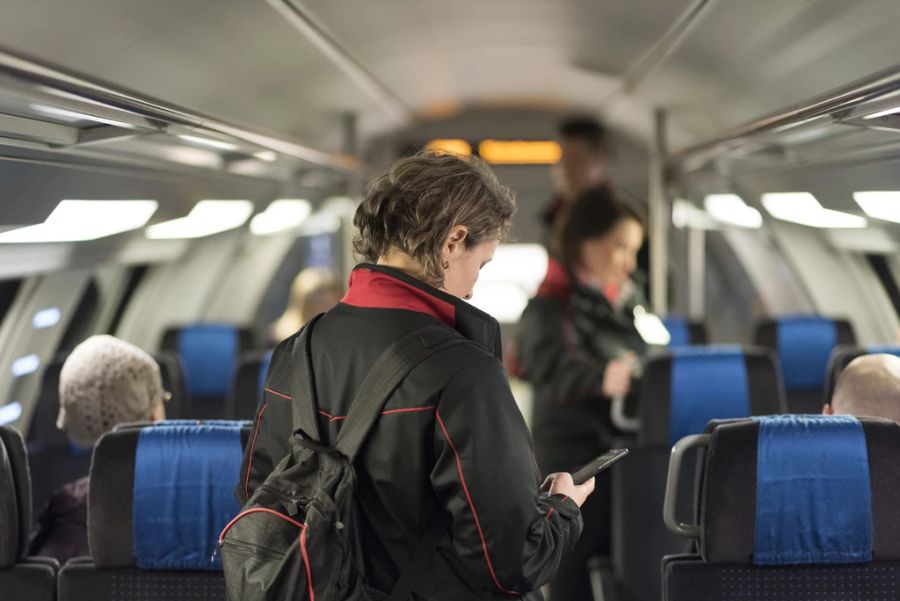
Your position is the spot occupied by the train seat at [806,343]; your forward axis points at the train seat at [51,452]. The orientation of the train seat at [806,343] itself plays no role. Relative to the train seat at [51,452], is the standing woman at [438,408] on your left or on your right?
left

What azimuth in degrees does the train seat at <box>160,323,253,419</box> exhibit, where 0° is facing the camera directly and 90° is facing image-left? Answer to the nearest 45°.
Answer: approximately 180°

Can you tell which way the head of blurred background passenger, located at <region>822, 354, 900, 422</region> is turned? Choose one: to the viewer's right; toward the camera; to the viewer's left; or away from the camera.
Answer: away from the camera

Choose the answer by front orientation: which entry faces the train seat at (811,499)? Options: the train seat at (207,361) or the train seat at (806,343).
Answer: the train seat at (806,343)

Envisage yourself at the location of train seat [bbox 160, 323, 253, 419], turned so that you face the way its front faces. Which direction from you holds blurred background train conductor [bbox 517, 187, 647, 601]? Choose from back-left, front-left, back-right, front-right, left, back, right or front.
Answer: back-right

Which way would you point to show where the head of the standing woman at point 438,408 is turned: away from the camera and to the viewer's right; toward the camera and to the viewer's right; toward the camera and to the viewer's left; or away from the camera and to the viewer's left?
away from the camera and to the viewer's right
